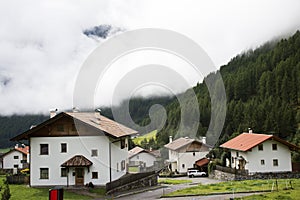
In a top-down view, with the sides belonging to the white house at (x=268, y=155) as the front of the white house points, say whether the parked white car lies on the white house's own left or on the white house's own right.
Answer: on the white house's own right

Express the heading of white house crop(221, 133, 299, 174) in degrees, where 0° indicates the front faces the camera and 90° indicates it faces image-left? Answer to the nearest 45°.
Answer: approximately 45°

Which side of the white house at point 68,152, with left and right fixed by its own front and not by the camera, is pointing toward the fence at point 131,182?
left

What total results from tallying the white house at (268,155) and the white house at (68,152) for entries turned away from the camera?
0
